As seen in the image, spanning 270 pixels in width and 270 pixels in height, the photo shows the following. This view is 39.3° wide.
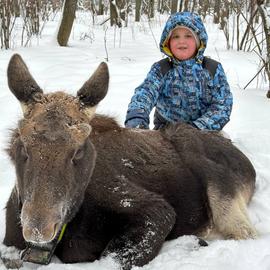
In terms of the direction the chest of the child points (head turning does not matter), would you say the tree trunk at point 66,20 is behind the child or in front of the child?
behind

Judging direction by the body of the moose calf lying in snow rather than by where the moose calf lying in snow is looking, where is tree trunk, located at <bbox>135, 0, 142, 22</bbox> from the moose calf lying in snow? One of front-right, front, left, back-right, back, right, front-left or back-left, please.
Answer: back-right

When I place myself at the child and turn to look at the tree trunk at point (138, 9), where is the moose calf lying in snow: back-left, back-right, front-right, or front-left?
back-left

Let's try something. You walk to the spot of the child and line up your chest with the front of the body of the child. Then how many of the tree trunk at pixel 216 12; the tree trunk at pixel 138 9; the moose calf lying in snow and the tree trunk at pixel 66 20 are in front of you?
1

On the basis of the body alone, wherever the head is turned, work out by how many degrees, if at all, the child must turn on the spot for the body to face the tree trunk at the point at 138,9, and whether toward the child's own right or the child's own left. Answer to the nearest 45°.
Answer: approximately 180°

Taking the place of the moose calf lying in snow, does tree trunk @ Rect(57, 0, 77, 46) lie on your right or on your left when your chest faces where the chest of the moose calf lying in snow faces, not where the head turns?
on your right

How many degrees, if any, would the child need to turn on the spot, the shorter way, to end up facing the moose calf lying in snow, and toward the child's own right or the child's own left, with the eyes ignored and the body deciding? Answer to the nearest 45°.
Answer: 0° — they already face it

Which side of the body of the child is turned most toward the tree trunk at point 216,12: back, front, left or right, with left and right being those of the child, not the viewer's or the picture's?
back

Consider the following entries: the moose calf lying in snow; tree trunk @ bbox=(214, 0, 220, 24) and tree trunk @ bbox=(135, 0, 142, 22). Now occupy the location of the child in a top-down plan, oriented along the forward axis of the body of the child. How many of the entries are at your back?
2

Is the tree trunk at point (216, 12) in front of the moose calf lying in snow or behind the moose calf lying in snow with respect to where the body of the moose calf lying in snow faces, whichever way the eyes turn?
behind

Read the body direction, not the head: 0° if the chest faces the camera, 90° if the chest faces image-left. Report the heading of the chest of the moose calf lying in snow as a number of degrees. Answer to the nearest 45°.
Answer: approximately 45°

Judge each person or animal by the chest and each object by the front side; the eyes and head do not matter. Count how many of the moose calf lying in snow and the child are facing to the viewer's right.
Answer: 0

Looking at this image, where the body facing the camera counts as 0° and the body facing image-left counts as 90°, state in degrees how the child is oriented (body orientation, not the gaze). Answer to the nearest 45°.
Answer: approximately 0°
